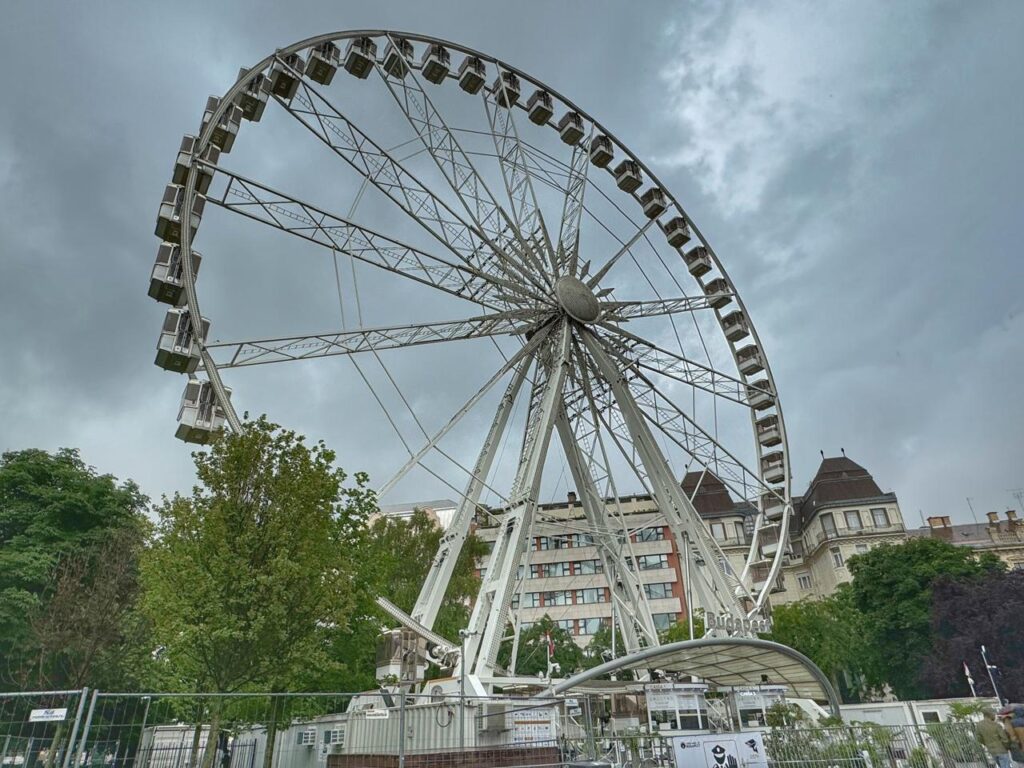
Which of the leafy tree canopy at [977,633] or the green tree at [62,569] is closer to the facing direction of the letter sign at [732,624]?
the green tree

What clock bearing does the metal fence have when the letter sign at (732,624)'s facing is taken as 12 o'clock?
The metal fence is roughly at 1 o'clock from the letter sign.

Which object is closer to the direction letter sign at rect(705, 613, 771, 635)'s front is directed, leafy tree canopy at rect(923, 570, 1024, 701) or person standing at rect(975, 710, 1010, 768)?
the person standing

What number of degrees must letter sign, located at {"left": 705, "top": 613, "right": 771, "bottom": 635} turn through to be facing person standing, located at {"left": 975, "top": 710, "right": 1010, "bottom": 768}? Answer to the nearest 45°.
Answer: approximately 45° to its left

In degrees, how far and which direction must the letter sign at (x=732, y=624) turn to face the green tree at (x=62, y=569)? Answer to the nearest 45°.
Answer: approximately 90° to its right

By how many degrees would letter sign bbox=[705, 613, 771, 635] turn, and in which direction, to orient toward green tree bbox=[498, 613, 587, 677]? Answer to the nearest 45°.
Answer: approximately 135° to its right

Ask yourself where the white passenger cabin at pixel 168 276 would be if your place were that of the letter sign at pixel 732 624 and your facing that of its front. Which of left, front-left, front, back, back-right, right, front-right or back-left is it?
front-right

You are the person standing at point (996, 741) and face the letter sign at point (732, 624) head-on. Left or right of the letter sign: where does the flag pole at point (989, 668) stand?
right

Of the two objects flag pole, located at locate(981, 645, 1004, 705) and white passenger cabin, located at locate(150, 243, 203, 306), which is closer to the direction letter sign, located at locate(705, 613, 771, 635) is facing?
the white passenger cabin

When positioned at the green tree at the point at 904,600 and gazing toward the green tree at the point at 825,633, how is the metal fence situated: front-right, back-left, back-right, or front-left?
front-left

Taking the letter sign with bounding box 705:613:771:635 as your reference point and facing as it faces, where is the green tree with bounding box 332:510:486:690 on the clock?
The green tree is roughly at 4 o'clock from the letter sign.

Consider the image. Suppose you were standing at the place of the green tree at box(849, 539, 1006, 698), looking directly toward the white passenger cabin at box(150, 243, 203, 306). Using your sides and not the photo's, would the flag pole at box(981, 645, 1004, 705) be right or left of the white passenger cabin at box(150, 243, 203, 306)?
left

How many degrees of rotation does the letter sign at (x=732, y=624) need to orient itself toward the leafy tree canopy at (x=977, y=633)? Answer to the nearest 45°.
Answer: approximately 135° to its left

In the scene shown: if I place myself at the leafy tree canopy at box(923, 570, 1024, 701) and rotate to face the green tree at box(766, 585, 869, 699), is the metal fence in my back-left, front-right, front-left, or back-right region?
front-left

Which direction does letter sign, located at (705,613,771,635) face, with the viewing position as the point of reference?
facing the viewer
